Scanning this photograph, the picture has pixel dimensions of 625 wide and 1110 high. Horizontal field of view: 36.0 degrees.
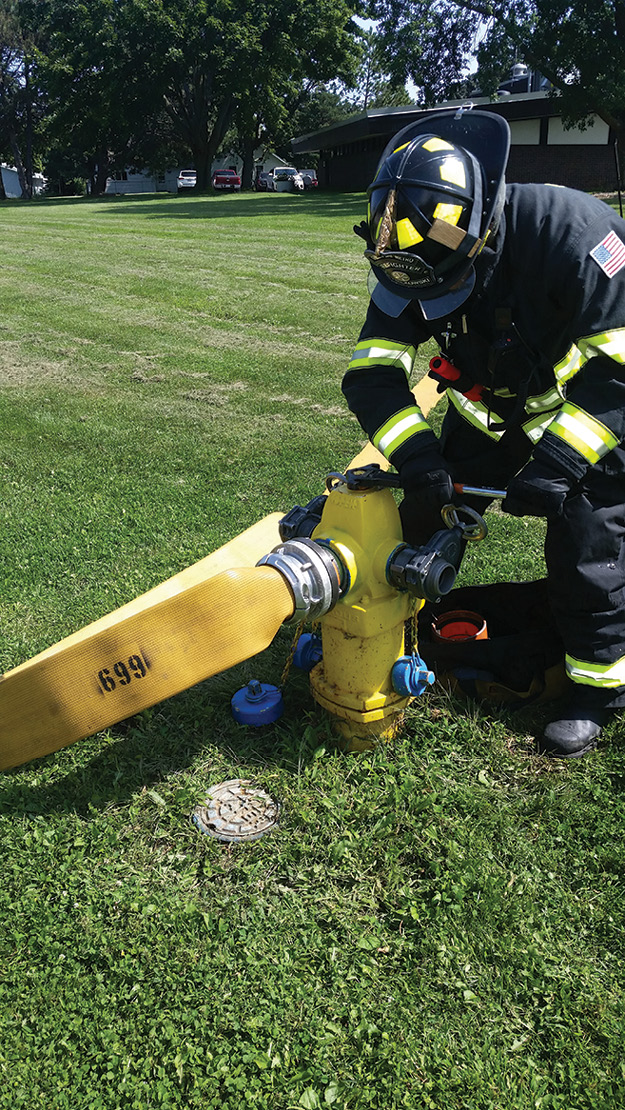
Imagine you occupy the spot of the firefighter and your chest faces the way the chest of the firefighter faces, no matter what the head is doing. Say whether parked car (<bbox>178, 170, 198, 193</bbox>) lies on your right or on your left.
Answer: on your right

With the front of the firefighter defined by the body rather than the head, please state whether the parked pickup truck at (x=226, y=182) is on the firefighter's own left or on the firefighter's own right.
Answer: on the firefighter's own right

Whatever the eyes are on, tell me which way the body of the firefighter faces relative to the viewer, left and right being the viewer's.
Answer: facing the viewer and to the left of the viewer

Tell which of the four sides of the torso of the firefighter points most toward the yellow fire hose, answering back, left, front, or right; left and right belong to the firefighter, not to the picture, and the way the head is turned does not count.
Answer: front

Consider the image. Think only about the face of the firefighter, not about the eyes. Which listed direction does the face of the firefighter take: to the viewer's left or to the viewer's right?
to the viewer's left

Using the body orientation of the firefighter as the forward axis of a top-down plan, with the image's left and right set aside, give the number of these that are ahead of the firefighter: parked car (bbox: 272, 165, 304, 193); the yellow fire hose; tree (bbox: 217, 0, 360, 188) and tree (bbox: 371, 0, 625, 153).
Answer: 1

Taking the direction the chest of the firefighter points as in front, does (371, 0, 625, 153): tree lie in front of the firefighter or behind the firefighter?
behind
